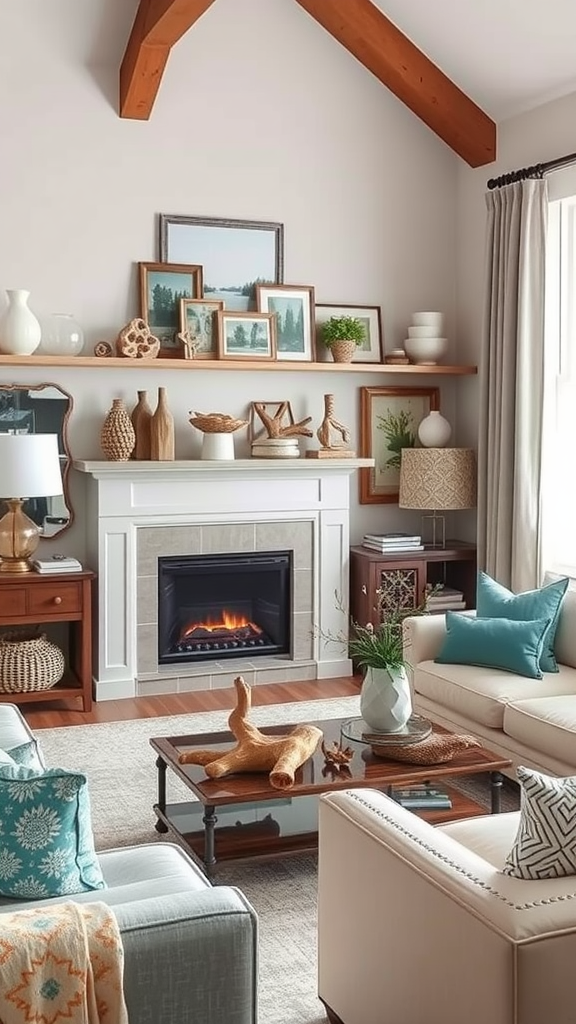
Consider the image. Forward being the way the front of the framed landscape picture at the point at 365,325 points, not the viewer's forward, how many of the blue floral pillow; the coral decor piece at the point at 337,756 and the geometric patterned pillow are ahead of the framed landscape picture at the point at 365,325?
3

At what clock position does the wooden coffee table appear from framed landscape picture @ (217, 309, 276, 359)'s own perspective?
The wooden coffee table is roughly at 12 o'clock from the framed landscape picture.

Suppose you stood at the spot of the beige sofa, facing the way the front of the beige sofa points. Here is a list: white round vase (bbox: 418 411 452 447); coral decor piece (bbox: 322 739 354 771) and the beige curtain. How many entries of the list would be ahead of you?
1

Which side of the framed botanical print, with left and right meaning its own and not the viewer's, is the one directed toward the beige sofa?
front

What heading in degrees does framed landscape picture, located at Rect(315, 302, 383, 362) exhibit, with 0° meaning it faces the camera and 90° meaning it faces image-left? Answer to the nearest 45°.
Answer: approximately 0°

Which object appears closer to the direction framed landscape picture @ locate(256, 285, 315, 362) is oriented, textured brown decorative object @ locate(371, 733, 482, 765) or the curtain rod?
the textured brown decorative object

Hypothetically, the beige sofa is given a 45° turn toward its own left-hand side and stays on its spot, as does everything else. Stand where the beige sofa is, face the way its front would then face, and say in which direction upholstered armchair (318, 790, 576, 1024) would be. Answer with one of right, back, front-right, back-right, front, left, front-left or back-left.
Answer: front

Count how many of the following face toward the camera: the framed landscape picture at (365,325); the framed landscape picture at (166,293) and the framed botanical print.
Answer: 3

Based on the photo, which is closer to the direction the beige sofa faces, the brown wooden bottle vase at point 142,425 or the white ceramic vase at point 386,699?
the white ceramic vase
